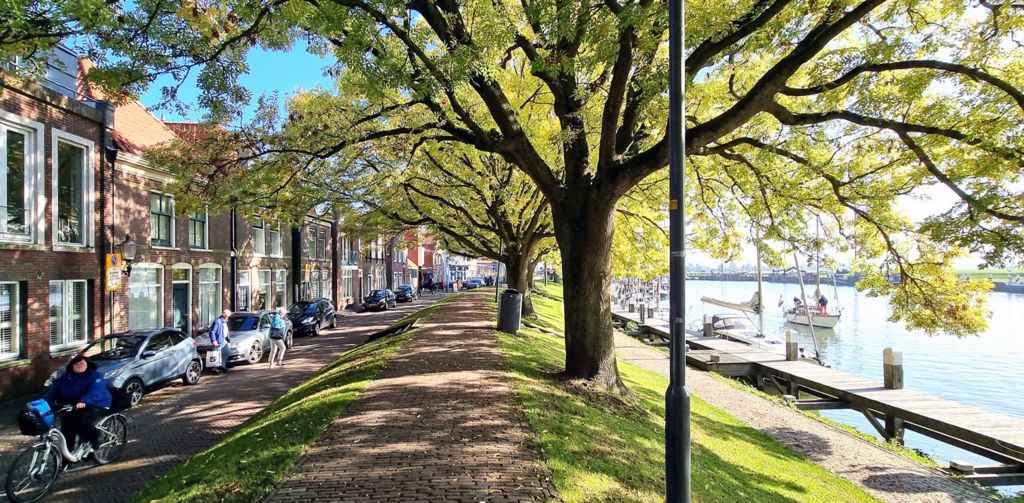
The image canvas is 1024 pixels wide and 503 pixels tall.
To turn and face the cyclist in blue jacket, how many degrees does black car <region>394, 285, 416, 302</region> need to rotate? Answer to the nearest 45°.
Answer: approximately 45° to its left

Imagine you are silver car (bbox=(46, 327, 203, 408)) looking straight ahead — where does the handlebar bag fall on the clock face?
The handlebar bag is roughly at 11 o'clock from the silver car.

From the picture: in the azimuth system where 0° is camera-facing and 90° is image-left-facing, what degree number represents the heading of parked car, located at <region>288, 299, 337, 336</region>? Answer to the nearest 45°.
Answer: approximately 45°

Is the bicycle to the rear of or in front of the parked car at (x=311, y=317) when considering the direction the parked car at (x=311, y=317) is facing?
in front

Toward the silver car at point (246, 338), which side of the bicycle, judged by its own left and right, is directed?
back

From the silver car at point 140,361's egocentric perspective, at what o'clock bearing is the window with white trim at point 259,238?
The window with white trim is roughly at 5 o'clock from the silver car.

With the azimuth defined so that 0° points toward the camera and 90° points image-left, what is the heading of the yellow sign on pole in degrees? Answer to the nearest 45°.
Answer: approximately 0°

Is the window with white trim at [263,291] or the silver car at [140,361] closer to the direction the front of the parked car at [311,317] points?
the silver car

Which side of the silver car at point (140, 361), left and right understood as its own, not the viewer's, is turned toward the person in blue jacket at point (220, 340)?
back

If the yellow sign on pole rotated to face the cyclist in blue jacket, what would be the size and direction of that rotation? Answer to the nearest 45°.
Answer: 0° — it already faces them

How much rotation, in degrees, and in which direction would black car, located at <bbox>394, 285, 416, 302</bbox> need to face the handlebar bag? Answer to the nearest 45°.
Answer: approximately 45° to its left

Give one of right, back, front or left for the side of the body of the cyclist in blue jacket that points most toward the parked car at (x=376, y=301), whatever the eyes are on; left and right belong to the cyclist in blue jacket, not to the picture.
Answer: back

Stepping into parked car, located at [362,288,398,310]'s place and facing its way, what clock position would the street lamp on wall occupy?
The street lamp on wall is roughly at 11 o'clock from the parked car.
